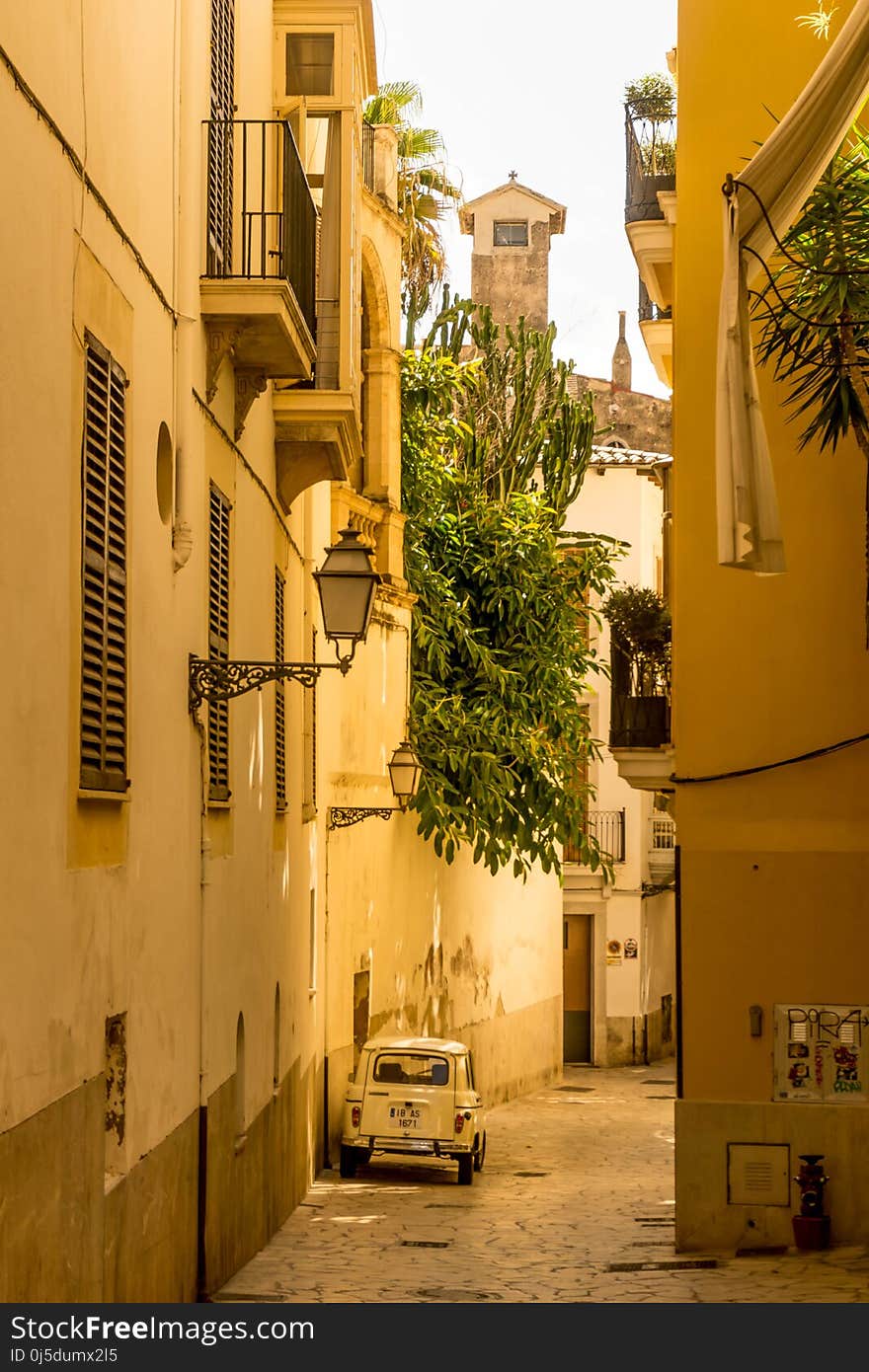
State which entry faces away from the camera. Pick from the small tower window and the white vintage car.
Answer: the white vintage car

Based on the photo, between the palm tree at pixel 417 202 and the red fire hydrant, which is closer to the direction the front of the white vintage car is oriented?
the palm tree

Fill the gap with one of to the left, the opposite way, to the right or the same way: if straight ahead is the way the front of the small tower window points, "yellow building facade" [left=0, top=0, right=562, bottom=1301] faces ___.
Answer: to the left

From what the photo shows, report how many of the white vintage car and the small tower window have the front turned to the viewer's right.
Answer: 0

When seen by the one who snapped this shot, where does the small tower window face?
facing the viewer

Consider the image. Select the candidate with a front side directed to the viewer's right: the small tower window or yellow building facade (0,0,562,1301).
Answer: the yellow building facade

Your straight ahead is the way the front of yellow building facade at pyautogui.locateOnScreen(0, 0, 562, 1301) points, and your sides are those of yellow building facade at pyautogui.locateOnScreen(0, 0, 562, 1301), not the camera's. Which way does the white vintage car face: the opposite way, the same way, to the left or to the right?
to the left

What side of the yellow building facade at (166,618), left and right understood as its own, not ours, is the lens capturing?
right

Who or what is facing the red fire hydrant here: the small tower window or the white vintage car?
the small tower window

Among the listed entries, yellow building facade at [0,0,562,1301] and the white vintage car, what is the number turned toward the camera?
0

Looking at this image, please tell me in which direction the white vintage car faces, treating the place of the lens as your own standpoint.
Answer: facing away from the viewer

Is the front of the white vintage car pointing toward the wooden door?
yes

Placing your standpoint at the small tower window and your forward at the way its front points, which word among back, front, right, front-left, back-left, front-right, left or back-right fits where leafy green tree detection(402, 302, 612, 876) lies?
front

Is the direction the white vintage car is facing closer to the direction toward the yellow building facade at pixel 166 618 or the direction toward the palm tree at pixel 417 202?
the palm tree

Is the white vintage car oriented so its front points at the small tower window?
yes

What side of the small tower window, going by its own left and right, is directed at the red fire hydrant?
front

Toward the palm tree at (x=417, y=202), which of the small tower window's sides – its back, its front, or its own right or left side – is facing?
front
